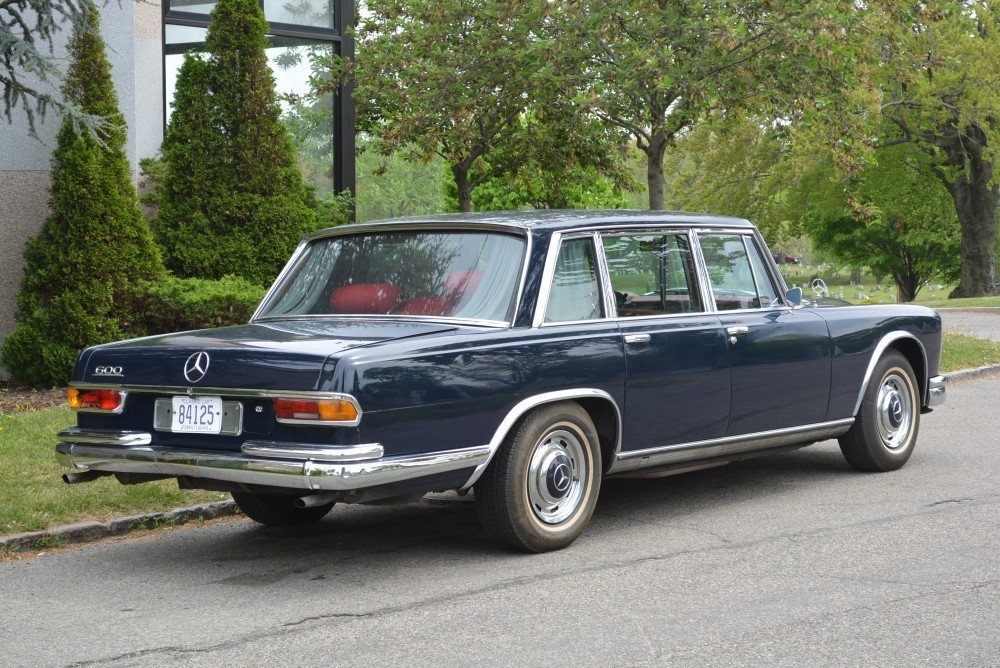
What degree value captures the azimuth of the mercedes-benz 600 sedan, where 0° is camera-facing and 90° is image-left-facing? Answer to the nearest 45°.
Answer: approximately 225°

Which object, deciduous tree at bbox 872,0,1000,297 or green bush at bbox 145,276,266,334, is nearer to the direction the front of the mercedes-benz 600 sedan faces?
the deciduous tree

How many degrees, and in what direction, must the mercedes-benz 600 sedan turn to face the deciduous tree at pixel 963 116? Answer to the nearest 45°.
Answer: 0° — it already faces it

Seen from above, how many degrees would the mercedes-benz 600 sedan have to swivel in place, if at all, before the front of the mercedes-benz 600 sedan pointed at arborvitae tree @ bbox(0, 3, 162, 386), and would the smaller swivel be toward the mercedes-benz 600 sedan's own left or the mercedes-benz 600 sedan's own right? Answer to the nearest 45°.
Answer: approximately 90° to the mercedes-benz 600 sedan's own left

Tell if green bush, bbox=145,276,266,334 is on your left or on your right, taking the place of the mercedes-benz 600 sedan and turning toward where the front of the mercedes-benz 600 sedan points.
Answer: on your left

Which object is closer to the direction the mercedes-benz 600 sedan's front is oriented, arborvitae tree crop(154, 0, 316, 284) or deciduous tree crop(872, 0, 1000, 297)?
the deciduous tree

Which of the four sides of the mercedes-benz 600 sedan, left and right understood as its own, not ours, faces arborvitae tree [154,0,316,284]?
left
